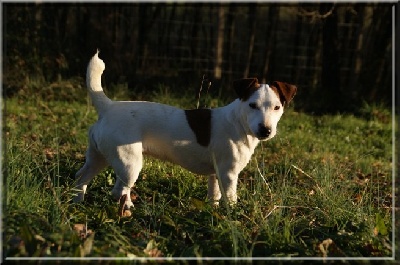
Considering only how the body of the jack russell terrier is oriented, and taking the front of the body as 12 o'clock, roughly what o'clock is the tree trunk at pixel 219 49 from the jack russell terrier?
The tree trunk is roughly at 9 o'clock from the jack russell terrier.

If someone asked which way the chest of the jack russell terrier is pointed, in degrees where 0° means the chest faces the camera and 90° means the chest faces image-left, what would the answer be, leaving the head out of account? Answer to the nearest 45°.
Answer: approximately 270°
